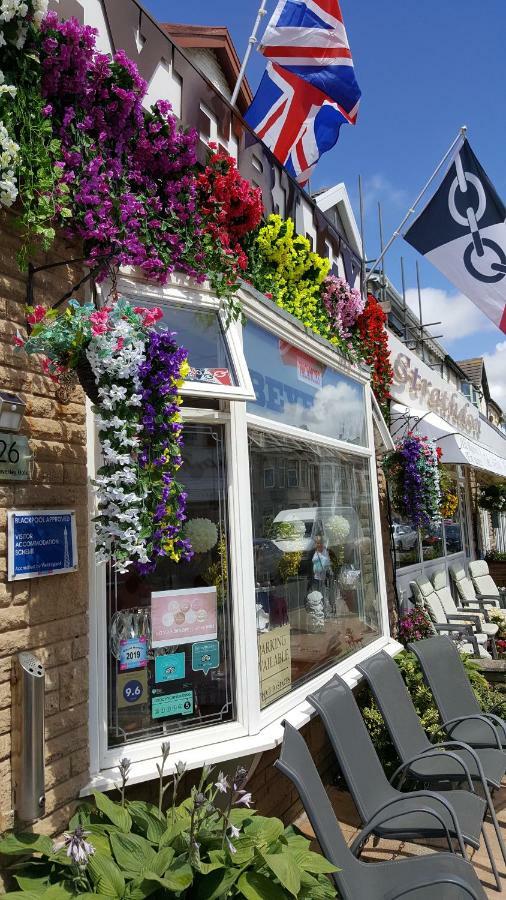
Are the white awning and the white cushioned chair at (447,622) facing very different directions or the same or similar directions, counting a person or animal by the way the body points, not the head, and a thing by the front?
same or similar directions

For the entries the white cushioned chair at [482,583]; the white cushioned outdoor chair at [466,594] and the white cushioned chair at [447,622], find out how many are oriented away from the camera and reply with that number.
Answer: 0

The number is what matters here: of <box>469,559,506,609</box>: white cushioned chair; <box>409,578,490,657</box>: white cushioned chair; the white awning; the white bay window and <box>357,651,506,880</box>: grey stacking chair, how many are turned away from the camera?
0

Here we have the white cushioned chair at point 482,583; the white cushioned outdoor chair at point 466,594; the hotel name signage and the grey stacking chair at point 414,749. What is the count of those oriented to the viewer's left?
0

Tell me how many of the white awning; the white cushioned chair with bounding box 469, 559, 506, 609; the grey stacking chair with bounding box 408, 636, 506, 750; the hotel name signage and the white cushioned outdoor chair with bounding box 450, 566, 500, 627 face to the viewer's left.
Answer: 0

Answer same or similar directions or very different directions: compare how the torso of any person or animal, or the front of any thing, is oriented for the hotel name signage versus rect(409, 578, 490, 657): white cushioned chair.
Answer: same or similar directions

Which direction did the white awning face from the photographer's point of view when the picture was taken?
facing the viewer and to the right of the viewer

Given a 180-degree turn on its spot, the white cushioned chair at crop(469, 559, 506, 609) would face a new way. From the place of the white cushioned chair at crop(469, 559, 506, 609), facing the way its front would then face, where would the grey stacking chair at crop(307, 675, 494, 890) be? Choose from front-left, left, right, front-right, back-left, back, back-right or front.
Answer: back-left

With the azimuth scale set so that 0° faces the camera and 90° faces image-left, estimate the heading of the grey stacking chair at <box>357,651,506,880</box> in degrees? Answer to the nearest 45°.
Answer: approximately 315°

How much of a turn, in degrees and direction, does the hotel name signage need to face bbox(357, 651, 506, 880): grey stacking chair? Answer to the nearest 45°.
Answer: approximately 45° to its right

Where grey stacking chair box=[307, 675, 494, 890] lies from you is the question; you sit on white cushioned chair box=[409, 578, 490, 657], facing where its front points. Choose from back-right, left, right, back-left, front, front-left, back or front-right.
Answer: front-right

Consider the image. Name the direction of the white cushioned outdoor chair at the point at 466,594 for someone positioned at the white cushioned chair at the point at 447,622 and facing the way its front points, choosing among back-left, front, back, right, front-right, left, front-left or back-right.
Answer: back-left

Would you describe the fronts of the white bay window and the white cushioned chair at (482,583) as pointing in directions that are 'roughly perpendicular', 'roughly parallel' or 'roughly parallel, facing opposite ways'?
roughly parallel
